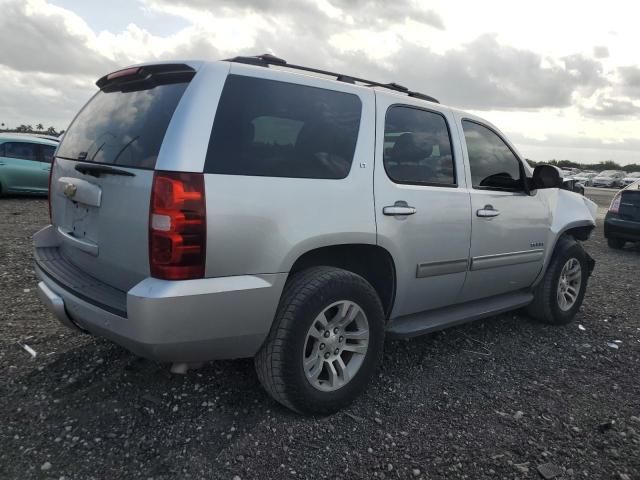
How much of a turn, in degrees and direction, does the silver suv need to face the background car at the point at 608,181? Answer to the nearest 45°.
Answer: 0° — it already faces it

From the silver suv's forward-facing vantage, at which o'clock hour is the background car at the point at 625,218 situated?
The background car is roughly at 12 o'clock from the silver suv.

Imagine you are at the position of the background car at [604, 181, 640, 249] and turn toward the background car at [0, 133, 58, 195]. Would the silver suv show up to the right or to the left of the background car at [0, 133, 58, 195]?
left

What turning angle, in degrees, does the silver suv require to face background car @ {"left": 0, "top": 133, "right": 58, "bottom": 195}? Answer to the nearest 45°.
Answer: approximately 90° to its left

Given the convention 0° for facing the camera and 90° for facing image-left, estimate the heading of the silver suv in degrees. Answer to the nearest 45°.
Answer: approximately 225°
